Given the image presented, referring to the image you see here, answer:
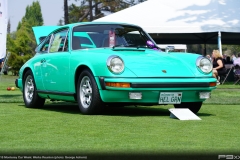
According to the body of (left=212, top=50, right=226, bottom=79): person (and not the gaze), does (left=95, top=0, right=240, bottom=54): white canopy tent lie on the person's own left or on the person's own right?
on the person's own right

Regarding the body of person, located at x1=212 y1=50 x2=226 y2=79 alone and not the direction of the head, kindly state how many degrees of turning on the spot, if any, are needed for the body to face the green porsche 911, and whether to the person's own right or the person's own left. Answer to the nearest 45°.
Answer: approximately 90° to the person's own left

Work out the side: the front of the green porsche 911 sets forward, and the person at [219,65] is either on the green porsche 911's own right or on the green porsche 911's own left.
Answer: on the green porsche 911's own left

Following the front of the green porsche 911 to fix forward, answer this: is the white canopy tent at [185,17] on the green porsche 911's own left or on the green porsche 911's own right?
on the green porsche 911's own left

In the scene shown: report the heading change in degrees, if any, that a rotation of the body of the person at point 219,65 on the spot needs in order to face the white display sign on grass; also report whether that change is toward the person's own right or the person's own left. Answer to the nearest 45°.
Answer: approximately 90° to the person's own left

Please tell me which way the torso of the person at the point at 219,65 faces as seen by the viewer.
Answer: to the viewer's left

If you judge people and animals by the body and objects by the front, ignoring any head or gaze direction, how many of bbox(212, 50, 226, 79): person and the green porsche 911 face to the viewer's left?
1

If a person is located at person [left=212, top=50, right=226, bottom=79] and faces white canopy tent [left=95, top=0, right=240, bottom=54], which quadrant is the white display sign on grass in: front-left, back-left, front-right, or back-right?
back-left

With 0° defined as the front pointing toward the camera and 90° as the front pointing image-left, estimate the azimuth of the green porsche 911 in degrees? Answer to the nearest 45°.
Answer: approximately 315°
